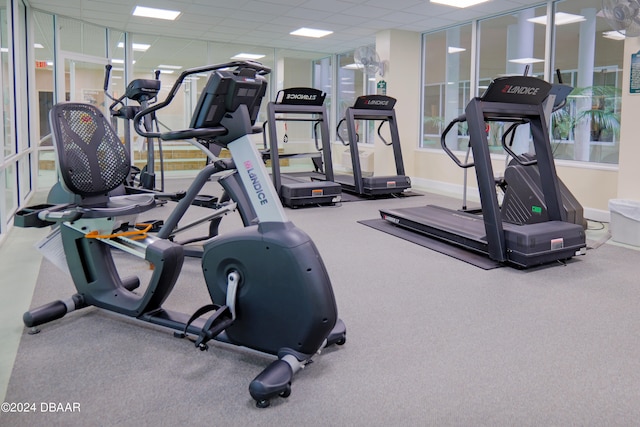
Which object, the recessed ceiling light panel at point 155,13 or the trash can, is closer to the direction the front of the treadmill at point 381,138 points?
the trash can

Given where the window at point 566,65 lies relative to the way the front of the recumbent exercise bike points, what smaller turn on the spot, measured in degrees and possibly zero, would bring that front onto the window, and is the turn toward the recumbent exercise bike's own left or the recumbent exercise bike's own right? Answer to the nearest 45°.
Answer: approximately 90° to the recumbent exercise bike's own left

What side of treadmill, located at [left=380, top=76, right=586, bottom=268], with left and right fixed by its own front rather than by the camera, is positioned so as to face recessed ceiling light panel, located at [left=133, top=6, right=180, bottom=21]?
back

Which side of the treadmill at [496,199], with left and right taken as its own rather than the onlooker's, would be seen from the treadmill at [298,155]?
back
